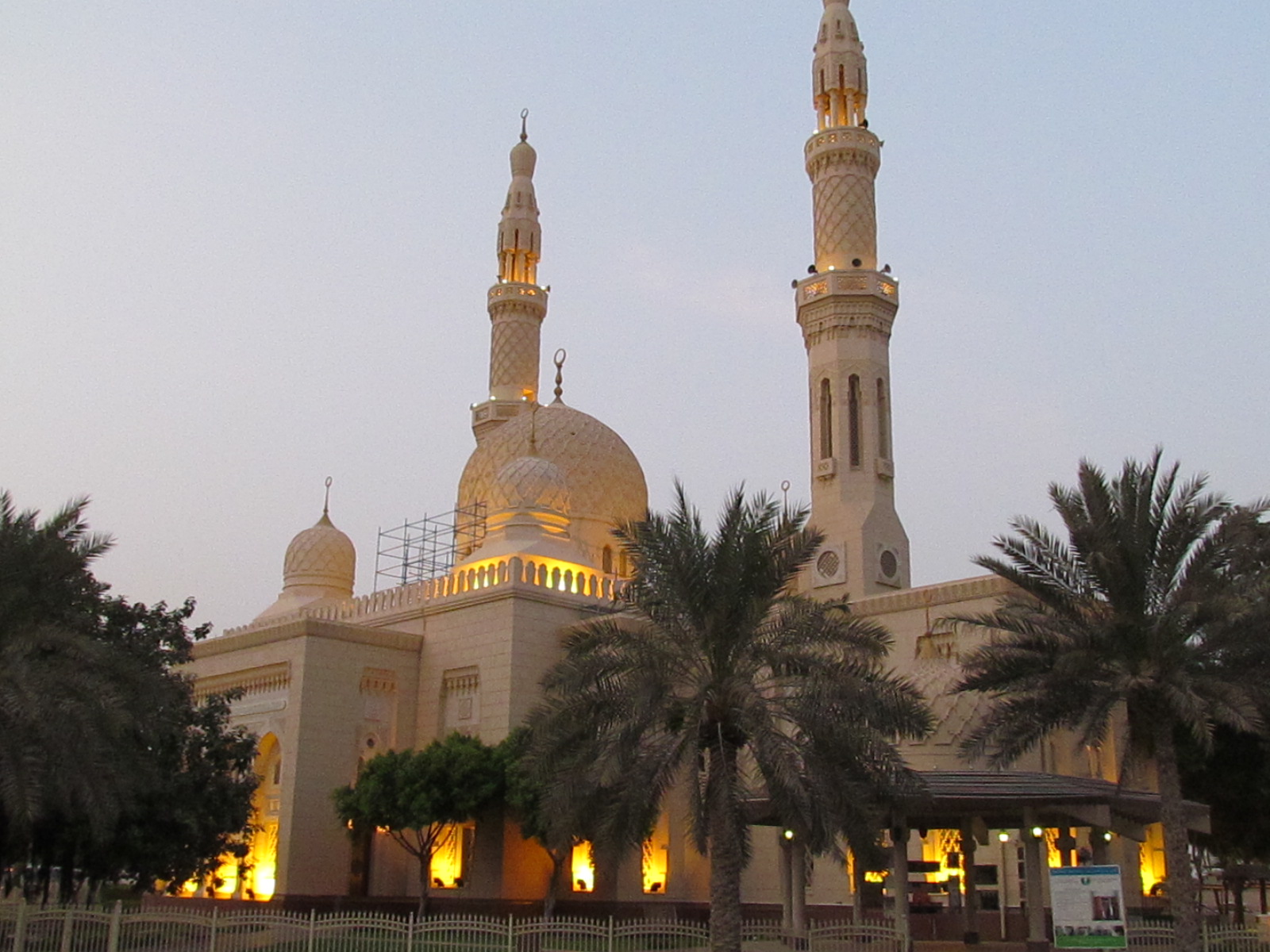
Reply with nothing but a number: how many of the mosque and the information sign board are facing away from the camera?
0

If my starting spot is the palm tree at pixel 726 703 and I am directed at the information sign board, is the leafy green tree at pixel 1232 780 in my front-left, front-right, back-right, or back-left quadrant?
front-left

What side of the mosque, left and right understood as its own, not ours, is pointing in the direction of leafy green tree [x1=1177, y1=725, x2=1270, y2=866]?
left

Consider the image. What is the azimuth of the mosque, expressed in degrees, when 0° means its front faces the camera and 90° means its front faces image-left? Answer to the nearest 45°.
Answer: approximately 45°

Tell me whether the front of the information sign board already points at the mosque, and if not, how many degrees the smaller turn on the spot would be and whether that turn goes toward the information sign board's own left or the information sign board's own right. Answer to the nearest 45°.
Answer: approximately 135° to the information sign board's own right

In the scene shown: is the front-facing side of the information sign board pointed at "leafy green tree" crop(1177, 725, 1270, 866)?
no

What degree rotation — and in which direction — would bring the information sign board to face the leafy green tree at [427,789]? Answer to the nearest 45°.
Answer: approximately 135° to its right

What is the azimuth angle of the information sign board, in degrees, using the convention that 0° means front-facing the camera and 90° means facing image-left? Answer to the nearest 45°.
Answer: approximately 0°

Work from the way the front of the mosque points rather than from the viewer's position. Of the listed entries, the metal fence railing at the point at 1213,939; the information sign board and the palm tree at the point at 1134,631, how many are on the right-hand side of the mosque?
0

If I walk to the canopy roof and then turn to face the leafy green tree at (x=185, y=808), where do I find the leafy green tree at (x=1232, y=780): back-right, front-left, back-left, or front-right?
back-right

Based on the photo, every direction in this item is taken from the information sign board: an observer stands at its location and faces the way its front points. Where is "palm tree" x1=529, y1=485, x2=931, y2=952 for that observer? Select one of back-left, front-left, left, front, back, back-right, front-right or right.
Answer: right

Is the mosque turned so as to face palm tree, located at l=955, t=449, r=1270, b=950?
no

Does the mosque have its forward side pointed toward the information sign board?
no
